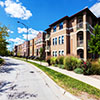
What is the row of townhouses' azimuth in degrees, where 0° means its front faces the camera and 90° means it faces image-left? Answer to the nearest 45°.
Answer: approximately 45°

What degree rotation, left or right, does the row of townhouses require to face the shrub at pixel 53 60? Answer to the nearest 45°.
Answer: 0° — it already faces it

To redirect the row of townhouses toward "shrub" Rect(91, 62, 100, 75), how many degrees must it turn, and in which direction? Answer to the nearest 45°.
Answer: approximately 45° to its left

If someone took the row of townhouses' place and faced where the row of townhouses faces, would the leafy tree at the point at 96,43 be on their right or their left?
on their left

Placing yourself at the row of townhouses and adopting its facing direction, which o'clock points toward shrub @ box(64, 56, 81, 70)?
The shrub is roughly at 11 o'clock from the row of townhouses.
